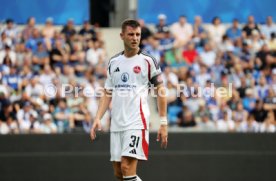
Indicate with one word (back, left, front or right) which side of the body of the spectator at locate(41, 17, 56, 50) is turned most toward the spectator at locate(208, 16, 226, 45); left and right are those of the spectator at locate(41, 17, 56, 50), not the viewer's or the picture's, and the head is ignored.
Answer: left

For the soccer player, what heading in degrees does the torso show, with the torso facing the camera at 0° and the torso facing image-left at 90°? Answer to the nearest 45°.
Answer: approximately 45°

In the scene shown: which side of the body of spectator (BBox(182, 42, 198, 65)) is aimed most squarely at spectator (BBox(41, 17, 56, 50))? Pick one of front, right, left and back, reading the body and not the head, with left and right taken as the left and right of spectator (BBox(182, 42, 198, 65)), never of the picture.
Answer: right
